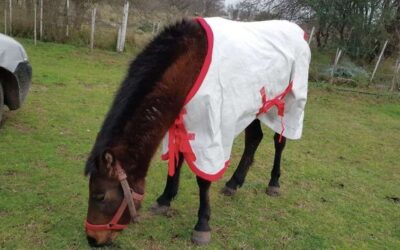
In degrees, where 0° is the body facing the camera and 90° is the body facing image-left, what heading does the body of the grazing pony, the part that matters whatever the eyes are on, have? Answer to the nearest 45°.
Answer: approximately 45°

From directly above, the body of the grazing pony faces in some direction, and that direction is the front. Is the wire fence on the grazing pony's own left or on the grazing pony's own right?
on the grazing pony's own right
